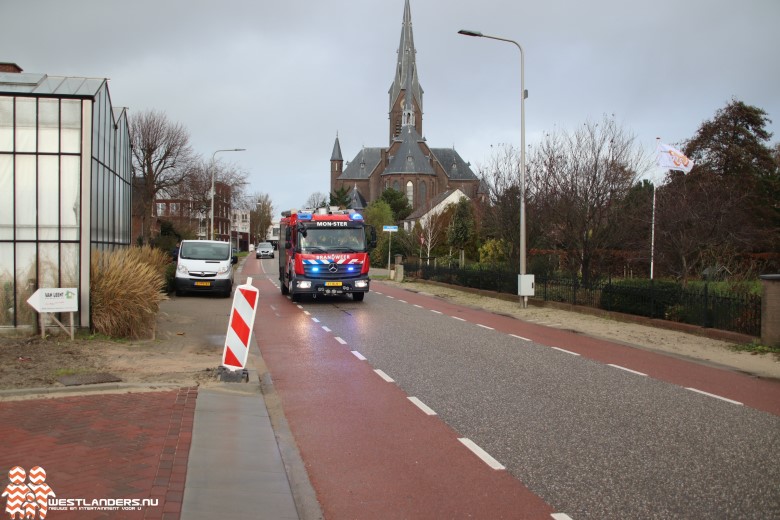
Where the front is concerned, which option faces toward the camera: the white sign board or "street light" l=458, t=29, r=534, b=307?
the white sign board

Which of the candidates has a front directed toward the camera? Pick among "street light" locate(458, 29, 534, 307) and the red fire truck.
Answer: the red fire truck

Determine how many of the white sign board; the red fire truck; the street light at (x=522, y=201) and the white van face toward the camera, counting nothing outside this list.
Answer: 3

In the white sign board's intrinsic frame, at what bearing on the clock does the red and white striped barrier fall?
The red and white striped barrier is roughly at 11 o'clock from the white sign board.

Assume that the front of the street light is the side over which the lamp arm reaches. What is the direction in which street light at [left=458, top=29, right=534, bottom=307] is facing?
to the viewer's left

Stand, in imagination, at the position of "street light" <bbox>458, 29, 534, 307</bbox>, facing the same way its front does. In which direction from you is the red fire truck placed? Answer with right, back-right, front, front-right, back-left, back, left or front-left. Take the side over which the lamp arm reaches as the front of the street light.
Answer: front

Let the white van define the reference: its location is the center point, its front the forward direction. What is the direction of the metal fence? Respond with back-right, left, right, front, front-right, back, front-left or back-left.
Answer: front-left

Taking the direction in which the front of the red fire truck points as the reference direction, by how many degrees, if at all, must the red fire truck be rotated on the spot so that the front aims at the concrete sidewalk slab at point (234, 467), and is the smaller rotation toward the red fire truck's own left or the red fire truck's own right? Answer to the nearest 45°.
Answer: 0° — it already faces it

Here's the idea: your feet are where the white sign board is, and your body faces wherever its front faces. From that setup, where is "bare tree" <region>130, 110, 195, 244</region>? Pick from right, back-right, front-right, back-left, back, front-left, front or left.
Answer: back

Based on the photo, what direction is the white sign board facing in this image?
toward the camera

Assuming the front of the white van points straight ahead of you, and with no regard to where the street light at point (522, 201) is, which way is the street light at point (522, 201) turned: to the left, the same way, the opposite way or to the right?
to the right

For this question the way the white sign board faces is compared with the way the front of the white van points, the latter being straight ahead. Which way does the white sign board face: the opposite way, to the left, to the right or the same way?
the same way

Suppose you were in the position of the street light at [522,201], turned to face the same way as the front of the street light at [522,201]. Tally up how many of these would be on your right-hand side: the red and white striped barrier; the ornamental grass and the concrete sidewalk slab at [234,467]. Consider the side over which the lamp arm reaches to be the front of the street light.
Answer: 0

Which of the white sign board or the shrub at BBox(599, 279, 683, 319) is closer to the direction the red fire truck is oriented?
the white sign board

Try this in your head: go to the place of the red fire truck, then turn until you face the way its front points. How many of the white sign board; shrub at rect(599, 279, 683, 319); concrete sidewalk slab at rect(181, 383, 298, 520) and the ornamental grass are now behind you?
0

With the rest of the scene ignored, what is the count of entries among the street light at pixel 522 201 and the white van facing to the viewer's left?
1

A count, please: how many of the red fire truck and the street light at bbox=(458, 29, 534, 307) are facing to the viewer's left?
1

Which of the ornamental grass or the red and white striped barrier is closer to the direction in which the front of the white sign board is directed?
the red and white striped barrier

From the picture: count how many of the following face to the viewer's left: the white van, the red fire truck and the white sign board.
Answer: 0

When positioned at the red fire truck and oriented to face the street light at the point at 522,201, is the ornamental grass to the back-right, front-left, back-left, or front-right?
back-right
